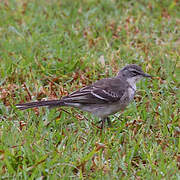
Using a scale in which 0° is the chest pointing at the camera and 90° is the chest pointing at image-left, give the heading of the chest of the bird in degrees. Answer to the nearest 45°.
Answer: approximately 270°
